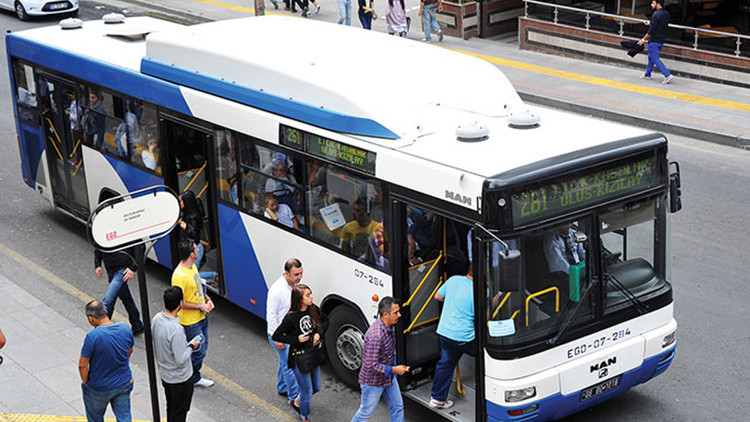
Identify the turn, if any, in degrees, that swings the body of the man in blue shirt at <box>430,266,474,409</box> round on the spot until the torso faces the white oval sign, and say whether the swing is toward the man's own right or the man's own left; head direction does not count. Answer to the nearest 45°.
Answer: approximately 135° to the man's own left

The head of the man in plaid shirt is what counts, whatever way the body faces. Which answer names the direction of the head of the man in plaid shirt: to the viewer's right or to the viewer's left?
to the viewer's right

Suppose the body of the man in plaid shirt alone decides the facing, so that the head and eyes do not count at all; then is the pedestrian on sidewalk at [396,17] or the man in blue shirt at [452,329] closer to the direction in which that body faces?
the man in blue shirt

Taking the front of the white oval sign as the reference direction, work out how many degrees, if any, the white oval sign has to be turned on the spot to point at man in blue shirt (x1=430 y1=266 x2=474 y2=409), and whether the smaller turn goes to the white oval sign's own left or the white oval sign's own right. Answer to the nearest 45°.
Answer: approximately 90° to the white oval sign's own left

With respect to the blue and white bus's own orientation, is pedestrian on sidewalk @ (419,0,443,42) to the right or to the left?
on its left

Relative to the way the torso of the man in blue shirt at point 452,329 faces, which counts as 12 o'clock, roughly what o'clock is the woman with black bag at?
The woman with black bag is roughly at 8 o'clock from the man in blue shirt.

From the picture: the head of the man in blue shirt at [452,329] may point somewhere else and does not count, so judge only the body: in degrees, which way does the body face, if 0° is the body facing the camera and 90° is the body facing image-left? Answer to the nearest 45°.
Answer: approximately 225°

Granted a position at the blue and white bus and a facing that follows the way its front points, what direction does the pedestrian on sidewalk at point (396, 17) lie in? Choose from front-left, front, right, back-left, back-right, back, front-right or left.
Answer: back-left
